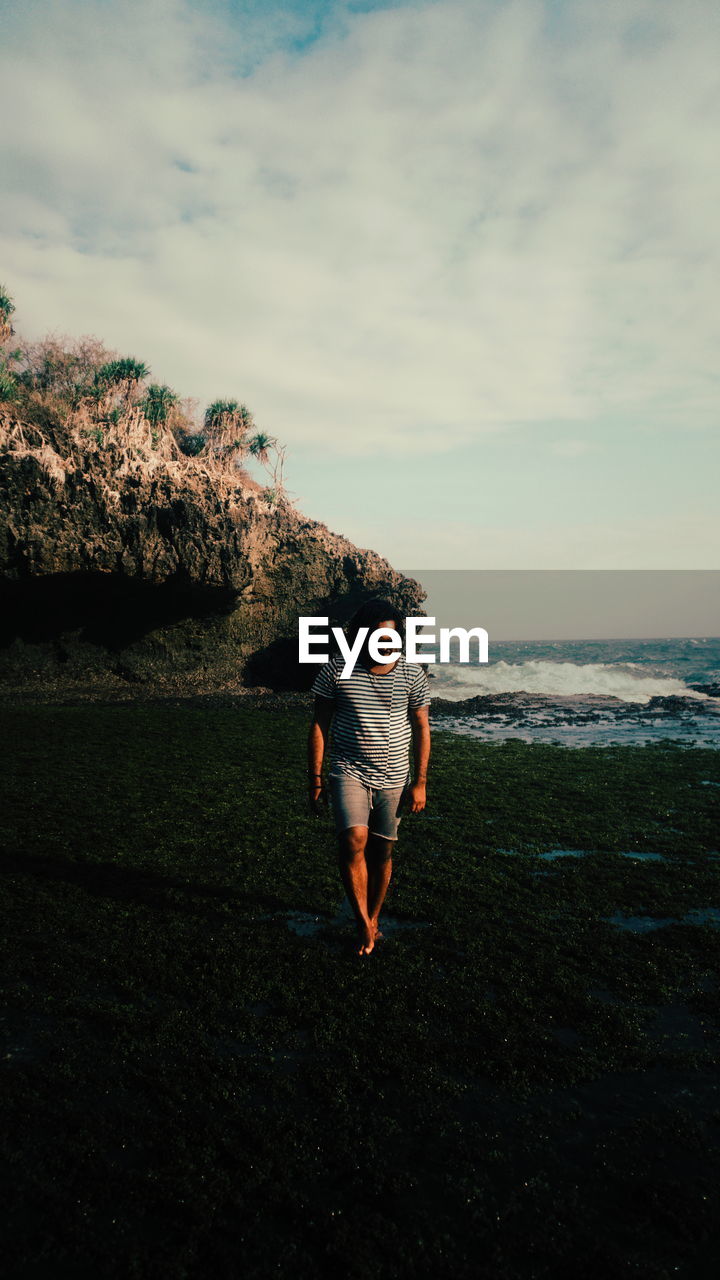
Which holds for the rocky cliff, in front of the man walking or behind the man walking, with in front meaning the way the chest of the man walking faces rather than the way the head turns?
behind

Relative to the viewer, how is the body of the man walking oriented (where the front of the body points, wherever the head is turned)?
toward the camera
